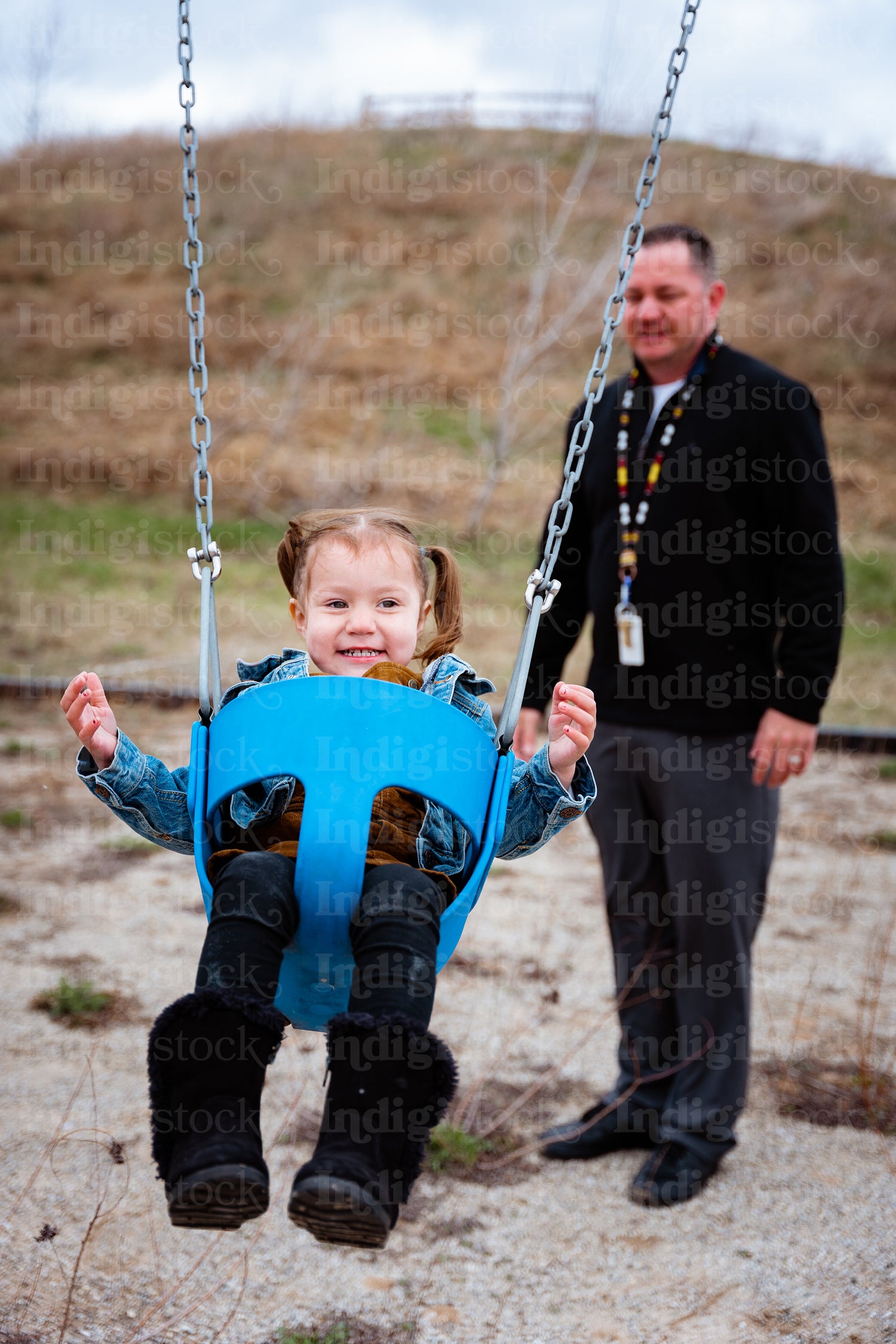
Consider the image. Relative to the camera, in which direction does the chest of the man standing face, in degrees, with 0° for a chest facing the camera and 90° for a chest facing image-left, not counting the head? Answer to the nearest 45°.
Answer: approximately 45°

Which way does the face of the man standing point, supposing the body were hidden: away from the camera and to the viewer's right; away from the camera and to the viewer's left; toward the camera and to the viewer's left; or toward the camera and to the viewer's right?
toward the camera and to the viewer's left

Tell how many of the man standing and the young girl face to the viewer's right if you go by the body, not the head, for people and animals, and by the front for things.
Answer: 0

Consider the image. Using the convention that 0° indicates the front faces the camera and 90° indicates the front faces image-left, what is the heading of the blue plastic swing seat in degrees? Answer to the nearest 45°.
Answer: approximately 0°

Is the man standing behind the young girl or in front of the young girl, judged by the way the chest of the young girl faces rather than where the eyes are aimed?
behind

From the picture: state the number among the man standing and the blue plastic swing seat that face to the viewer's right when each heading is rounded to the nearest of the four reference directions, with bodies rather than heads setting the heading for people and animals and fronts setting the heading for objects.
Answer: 0

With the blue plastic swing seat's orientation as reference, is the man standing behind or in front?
behind

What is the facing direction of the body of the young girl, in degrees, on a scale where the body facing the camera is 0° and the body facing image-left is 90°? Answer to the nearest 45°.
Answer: approximately 0°
